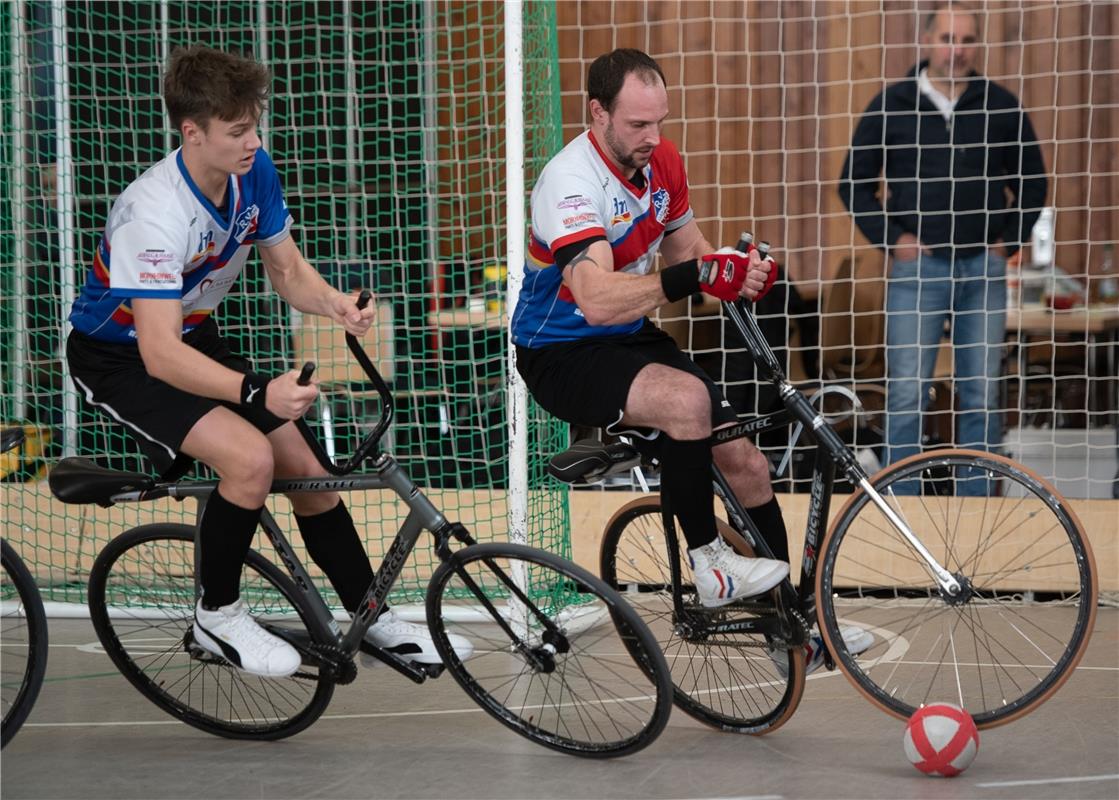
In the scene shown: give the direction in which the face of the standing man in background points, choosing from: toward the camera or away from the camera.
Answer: toward the camera

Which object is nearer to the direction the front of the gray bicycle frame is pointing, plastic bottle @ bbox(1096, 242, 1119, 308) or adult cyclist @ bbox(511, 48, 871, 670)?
the adult cyclist

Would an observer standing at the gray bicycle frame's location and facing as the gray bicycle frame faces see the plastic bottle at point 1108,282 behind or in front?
in front

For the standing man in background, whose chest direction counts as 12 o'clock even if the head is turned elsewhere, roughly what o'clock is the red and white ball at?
The red and white ball is roughly at 12 o'clock from the standing man in background.

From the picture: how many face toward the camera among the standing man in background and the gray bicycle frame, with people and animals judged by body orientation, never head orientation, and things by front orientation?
1

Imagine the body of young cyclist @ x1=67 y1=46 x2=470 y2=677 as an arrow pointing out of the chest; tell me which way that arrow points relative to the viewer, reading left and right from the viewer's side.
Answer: facing the viewer and to the right of the viewer

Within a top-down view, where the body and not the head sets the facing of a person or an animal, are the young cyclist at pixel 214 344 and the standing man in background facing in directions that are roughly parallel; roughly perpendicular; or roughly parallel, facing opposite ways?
roughly perpendicular

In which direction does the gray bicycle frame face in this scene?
to the viewer's right

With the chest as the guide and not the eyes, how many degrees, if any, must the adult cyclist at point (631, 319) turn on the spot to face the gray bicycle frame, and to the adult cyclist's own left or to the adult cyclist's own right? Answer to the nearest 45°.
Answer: approximately 135° to the adult cyclist's own right

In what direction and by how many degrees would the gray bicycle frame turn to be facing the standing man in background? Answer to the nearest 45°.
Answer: approximately 45° to its left

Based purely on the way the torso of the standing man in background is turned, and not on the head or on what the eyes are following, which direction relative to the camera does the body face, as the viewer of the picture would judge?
toward the camera

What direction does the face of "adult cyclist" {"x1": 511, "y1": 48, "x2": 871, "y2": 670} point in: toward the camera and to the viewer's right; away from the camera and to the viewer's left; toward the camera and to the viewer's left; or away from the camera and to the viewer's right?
toward the camera and to the viewer's right

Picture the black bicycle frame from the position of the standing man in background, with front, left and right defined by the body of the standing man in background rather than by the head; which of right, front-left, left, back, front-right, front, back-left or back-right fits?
front
